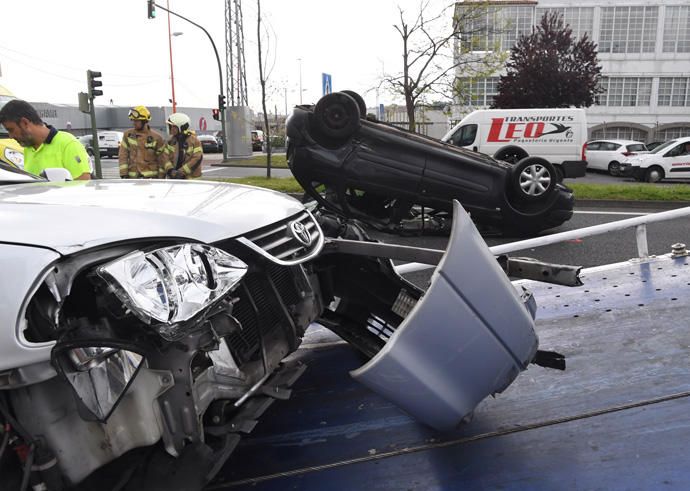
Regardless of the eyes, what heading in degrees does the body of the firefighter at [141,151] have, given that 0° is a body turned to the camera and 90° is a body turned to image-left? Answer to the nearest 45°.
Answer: approximately 0°

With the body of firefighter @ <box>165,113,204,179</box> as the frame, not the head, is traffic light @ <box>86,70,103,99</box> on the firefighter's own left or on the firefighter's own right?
on the firefighter's own right

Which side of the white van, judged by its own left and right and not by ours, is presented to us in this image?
left

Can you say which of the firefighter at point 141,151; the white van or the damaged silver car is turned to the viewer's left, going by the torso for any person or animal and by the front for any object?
the white van

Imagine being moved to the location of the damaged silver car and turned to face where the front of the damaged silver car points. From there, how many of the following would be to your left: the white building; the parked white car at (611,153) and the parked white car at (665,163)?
3

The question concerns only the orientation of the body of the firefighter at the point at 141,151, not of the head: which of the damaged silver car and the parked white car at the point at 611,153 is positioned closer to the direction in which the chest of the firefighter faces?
the damaged silver car

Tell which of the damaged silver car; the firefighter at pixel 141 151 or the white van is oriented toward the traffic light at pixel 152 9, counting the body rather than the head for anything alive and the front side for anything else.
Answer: the white van

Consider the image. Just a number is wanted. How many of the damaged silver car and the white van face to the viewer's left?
1

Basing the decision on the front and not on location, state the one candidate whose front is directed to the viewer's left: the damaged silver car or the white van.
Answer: the white van

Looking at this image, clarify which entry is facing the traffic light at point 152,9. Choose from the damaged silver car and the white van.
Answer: the white van

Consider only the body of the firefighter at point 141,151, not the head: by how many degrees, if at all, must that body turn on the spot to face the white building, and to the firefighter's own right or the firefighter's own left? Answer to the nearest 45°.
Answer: approximately 135° to the firefighter's own left

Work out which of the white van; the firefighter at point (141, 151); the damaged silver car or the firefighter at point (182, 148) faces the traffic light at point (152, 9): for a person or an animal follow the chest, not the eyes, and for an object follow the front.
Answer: the white van

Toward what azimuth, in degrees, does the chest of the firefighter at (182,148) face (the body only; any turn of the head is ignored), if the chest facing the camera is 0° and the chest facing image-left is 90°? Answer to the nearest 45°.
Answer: approximately 45°

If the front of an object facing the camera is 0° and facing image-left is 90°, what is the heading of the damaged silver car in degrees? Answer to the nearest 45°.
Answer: approximately 315°

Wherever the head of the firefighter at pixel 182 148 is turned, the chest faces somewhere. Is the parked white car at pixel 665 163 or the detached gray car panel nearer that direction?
the detached gray car panel
